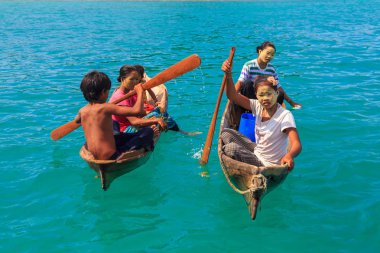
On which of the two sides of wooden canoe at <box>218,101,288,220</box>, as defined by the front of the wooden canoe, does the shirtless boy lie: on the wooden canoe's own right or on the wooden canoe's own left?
on the wooden canoe's own right

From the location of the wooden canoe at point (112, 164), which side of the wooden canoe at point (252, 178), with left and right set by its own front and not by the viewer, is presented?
right

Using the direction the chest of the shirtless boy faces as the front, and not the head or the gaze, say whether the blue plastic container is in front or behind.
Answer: in front

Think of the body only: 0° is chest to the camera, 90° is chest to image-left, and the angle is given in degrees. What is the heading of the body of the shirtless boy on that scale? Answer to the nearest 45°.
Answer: approximately 225°

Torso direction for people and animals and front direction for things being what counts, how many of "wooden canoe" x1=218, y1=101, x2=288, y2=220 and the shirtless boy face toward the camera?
1

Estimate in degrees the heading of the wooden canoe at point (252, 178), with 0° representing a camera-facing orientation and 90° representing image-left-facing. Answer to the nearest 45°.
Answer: approximately 0°
